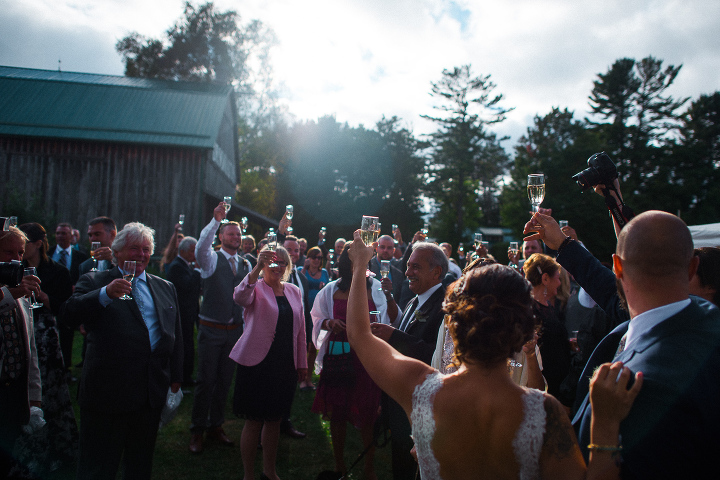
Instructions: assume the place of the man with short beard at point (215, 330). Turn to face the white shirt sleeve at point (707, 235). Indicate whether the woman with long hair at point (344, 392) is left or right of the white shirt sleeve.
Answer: right

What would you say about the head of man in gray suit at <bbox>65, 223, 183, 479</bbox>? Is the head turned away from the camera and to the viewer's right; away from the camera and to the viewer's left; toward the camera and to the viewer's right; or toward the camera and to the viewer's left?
toward the camera and to the viewer's right

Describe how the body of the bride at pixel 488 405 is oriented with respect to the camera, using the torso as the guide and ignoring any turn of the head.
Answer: away from the camera

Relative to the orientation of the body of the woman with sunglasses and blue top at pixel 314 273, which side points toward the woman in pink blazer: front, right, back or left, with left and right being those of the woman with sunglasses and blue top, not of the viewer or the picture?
front

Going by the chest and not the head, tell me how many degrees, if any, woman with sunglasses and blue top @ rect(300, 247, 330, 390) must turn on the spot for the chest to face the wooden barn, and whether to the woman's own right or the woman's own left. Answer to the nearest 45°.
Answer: approximately 135° to the woman's own right

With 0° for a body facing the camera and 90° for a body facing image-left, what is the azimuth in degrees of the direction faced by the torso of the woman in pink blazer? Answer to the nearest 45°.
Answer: approximately 315°

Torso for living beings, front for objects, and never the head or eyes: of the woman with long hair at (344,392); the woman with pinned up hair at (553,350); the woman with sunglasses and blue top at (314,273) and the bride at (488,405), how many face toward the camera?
2

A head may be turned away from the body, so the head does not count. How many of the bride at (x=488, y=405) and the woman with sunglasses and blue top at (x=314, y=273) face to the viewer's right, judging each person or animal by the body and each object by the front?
0

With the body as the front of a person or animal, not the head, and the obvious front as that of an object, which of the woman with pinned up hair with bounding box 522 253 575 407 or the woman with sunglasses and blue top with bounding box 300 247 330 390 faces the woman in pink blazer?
the woman with sunglasses and blue top with bounding box 300 247 330 390

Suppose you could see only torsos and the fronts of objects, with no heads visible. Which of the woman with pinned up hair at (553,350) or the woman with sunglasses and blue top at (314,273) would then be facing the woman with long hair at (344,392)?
the woman with sunglasses and blue top at (314,273)
